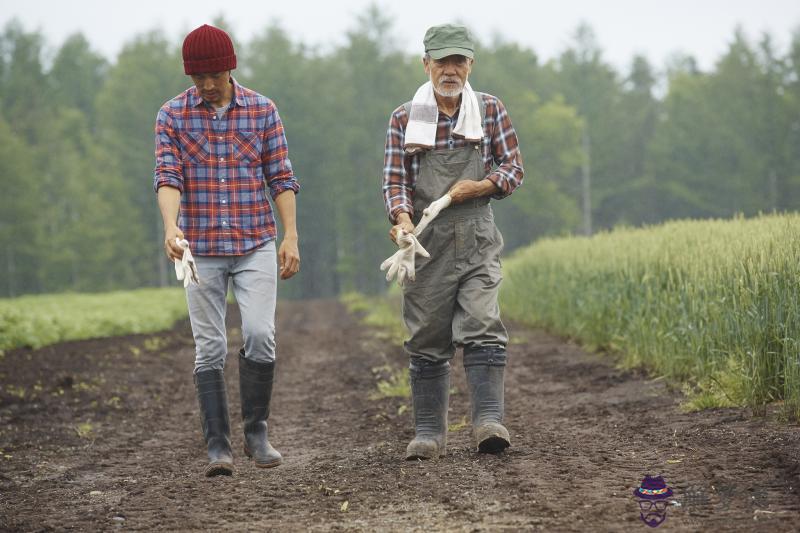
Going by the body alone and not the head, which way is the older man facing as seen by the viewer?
toward the camera
